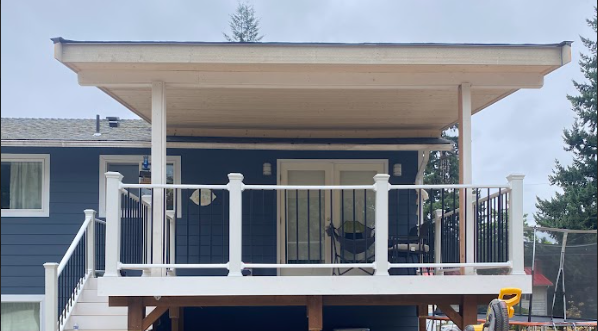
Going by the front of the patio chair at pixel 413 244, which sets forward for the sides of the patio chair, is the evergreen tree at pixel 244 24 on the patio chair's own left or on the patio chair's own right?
on the patio chair's own right

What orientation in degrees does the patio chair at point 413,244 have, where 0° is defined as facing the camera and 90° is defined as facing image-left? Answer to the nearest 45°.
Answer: approximately 90°

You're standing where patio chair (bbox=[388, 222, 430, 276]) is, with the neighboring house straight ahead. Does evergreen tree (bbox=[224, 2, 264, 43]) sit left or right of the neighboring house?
left

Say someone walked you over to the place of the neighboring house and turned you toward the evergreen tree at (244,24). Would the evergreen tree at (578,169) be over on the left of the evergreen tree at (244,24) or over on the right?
right
